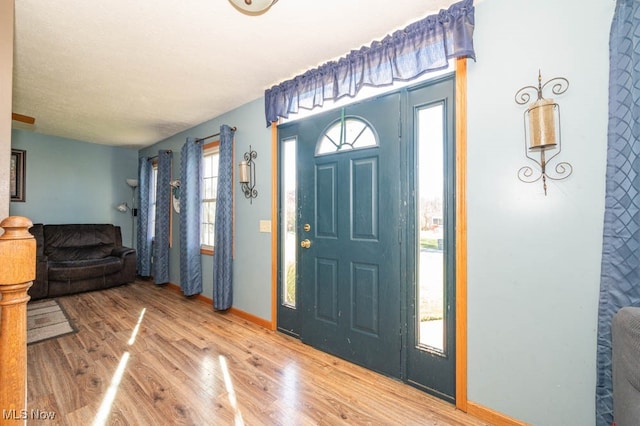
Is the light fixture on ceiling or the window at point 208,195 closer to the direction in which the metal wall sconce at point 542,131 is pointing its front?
the light fixture on ceiling

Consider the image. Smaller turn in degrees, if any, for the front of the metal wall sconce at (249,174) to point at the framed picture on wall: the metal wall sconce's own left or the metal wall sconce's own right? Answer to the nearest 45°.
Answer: approximately 90° to the metal wall sconce's own right

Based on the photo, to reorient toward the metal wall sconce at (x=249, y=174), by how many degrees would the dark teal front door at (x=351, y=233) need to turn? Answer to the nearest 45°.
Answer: approximately 90° to its right

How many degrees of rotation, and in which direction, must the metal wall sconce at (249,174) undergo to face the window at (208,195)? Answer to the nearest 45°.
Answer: approximately 90° to its right

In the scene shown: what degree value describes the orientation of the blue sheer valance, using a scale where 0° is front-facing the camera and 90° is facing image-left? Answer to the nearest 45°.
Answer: approximately 45°

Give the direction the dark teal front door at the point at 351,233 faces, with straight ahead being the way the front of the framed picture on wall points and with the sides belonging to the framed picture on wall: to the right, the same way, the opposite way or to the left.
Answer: to the right

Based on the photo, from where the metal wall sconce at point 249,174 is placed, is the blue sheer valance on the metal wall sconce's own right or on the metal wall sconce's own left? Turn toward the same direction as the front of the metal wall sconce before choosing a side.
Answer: on the metal wall sconce's own left

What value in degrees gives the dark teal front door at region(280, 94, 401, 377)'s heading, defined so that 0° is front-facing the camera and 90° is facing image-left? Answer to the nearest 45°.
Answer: approximately 45°

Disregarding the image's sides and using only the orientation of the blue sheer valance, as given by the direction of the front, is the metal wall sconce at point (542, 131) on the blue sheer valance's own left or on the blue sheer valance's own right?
on the blue sheer valance's own left

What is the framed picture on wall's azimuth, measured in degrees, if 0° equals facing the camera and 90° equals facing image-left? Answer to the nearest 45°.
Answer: approximately 0°

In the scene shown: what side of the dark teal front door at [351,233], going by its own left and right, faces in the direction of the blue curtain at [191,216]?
right

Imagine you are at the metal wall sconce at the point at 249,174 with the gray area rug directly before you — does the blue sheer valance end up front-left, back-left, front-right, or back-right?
back-left

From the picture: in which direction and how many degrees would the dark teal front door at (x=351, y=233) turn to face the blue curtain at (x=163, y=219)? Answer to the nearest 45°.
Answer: approximately 90° to its right

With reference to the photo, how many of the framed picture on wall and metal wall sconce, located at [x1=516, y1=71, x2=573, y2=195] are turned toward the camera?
2
